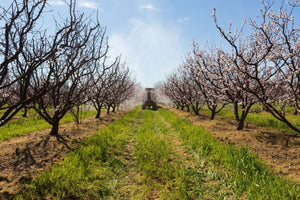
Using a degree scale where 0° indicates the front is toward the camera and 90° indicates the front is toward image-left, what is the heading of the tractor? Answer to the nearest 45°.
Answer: approximately 0°
